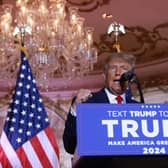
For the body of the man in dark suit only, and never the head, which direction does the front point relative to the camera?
toward the camera

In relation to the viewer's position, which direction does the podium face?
facing the viewer

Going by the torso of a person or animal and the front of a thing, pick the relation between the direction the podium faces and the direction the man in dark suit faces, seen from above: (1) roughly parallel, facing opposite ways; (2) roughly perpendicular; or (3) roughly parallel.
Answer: roughly parallel

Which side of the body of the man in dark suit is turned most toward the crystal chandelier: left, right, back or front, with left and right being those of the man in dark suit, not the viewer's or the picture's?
back
